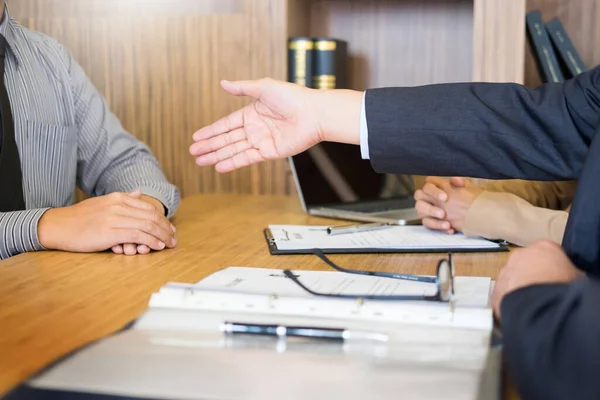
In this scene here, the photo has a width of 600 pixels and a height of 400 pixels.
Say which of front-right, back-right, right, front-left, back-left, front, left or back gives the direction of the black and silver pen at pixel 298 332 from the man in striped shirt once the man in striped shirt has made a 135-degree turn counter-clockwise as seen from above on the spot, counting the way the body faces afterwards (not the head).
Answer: back

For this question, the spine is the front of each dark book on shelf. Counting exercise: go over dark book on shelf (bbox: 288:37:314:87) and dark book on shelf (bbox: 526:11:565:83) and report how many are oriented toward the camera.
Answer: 2

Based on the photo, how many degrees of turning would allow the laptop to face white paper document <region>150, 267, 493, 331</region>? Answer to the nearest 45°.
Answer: approximately 45° to its right

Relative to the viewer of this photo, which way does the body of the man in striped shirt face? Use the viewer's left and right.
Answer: facing the viewer and to the right of the viewer

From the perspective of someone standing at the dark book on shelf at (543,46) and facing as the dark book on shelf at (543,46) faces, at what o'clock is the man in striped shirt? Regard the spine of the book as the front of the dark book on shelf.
The man in striped shirt is roughly at 2 o'clock from the dark book on shelf.

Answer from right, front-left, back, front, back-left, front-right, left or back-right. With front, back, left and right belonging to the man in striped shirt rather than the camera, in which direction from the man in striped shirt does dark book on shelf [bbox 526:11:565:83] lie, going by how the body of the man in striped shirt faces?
front-left

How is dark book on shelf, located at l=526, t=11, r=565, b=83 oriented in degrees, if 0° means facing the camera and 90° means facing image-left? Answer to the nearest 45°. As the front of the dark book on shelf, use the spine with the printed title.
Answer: approximately 0°
